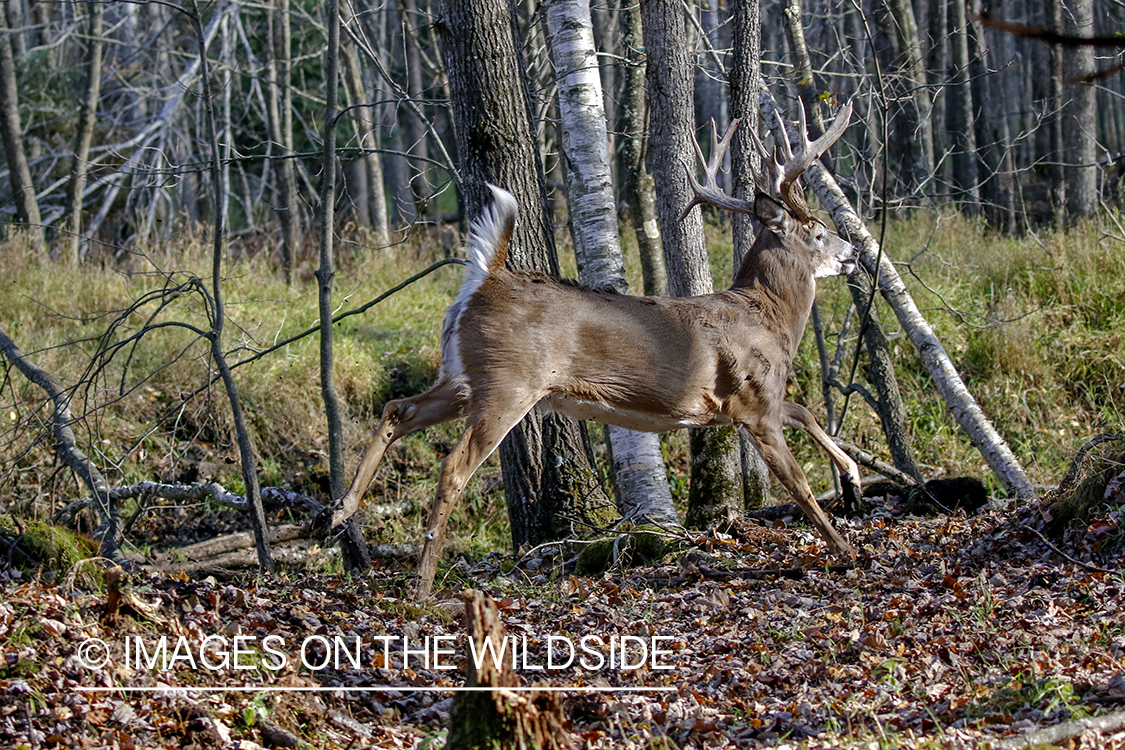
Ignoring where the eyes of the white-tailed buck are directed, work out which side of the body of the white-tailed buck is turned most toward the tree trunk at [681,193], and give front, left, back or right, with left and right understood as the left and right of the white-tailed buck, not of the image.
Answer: left

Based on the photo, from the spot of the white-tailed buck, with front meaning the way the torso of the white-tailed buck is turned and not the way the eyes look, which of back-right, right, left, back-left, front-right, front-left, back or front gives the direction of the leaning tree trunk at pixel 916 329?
front-left

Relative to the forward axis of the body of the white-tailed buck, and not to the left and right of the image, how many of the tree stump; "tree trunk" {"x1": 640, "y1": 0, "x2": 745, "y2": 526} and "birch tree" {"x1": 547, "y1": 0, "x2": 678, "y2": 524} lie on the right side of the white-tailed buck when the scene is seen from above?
1

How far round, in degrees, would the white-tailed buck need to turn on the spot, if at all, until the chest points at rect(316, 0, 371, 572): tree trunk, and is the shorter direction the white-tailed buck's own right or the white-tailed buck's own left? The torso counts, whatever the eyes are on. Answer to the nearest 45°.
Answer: approximately 180°

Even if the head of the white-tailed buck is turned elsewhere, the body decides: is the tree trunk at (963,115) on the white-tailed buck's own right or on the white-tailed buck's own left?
on the white-tailed buck's own left

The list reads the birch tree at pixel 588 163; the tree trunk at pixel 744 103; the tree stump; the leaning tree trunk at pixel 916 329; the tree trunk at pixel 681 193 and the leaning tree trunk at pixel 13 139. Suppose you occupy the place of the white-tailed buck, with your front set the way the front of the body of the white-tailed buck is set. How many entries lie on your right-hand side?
1

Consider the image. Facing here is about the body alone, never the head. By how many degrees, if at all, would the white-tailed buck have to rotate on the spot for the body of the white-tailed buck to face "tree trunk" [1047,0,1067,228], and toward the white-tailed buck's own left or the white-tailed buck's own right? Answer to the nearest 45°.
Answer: approximately 45° to the white-tailed buck's own left

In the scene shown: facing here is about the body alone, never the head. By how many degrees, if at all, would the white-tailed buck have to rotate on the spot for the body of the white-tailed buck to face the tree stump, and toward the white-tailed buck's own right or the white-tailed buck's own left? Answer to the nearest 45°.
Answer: approximately 90° to the white-tailed buck's own right

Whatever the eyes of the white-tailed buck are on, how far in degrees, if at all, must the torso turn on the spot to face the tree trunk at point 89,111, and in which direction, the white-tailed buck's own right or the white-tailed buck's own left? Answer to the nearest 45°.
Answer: approximately 135° to the white-tailed buck's own left

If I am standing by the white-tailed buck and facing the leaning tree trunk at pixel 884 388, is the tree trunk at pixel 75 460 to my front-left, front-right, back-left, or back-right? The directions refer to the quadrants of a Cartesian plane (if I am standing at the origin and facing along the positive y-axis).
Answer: back-left

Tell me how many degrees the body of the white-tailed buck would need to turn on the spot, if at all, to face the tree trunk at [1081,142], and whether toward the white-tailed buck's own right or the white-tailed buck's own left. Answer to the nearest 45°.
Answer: approximately 45° to the white-tailed buck's own left

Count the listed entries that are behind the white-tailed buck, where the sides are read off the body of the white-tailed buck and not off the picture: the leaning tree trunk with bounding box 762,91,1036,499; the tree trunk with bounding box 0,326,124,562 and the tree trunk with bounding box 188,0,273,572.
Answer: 2

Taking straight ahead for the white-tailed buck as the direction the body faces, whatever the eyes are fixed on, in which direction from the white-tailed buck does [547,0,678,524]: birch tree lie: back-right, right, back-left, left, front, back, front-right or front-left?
left

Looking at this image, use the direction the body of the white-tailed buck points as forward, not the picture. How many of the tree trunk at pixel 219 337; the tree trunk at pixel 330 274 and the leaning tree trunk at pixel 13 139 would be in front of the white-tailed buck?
0

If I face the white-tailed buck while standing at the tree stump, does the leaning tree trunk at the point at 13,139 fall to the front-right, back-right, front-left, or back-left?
front-left

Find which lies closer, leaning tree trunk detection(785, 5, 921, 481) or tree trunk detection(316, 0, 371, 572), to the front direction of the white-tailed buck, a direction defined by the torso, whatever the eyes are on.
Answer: the leaning tree trunk

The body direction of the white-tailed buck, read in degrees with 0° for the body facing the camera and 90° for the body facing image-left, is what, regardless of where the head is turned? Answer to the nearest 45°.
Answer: approximately 270°
